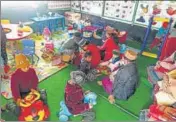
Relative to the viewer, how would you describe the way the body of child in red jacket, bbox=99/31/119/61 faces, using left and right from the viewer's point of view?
facing the viewer and to the left of the viewer

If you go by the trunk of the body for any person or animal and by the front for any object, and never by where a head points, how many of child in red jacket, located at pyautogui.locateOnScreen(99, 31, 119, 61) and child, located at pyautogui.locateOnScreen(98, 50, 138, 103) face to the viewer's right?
0

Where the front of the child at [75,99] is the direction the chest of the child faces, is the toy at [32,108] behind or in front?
behind

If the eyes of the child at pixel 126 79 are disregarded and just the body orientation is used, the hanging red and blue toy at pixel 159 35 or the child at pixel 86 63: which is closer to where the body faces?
the child

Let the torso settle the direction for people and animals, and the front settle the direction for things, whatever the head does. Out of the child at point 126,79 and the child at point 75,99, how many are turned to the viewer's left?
1

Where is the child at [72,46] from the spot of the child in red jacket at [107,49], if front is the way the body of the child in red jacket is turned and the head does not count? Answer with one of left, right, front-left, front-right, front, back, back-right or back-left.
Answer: front-right

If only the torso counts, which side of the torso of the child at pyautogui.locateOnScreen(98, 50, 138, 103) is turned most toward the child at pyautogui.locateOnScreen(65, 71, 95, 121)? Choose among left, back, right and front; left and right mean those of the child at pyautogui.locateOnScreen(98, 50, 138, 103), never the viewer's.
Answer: left

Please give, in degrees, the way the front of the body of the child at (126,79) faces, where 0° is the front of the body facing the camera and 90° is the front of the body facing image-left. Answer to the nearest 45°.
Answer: approximately 90°

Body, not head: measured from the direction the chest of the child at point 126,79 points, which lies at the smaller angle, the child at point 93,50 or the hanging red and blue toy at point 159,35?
the child
